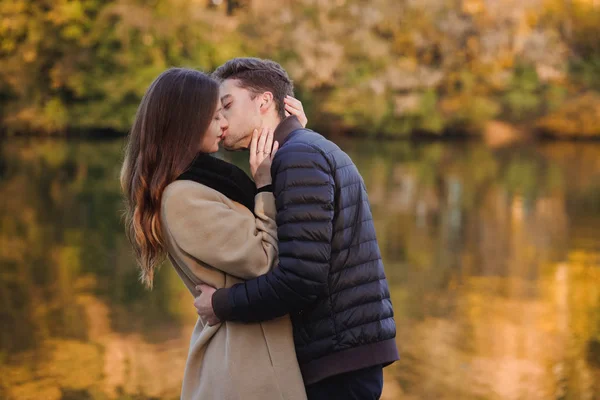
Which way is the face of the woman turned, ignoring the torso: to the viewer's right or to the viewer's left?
to the viewer's right

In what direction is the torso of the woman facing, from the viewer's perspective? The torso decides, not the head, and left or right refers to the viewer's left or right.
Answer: facing to the right of the viewer
